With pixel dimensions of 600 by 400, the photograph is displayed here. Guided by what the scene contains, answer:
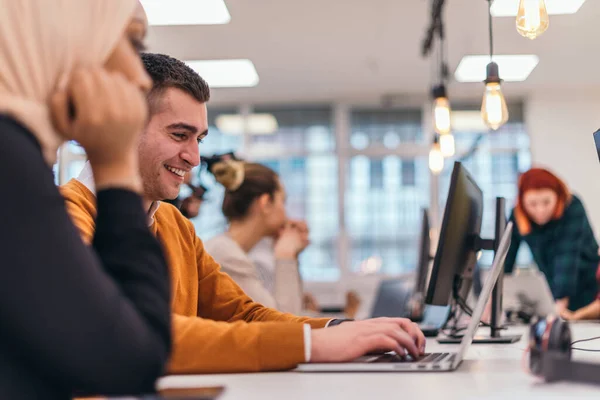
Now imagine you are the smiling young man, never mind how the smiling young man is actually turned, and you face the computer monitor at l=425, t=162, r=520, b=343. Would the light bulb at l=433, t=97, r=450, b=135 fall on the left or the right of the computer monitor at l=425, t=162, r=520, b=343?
left

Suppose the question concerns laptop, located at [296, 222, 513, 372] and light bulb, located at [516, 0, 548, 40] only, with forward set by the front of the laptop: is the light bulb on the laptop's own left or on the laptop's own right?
on the laptop's own right

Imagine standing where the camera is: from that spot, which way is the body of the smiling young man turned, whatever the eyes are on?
to the viewer's right

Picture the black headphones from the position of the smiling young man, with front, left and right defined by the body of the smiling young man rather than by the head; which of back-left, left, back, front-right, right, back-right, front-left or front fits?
front-right

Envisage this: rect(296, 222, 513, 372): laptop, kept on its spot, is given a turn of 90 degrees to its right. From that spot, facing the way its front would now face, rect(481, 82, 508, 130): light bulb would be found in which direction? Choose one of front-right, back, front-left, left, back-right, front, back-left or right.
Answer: front

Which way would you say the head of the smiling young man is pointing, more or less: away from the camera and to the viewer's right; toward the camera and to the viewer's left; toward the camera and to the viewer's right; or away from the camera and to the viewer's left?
toward the camera and to the viewer's right

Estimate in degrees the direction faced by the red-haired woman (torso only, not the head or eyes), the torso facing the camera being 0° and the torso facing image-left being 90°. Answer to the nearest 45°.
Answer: approximately 45°

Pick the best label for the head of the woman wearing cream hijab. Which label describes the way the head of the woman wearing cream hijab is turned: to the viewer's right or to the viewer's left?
to the viewer's right

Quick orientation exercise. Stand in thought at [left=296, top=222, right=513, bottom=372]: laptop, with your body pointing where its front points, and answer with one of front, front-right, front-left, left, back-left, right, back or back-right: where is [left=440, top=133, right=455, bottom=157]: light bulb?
right

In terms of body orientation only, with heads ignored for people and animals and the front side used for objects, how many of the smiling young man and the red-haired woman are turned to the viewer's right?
1

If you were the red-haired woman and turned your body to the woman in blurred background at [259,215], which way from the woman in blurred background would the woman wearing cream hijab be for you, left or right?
left

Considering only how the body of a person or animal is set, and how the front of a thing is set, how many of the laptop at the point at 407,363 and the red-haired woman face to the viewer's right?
0

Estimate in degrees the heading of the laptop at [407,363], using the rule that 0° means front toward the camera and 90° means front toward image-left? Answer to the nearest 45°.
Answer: approximately 90°

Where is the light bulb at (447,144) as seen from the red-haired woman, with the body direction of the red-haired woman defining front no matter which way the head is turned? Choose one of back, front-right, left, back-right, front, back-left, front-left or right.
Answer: right

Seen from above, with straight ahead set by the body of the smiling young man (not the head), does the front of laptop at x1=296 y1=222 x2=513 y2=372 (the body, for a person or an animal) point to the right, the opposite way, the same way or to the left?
the opposite way

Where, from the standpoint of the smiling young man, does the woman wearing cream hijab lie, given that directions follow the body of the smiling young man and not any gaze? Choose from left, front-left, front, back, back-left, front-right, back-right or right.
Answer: right
